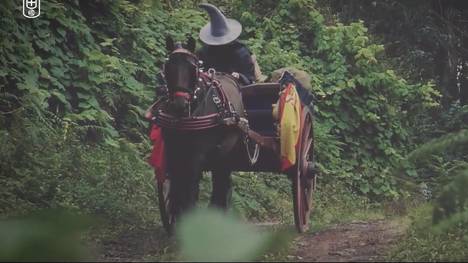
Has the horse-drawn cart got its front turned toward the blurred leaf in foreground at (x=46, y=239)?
yes

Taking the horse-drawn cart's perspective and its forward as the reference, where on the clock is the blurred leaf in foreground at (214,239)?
The blurred leaf in foreground is roughly at 12 o'clock from the horse-drawn cart.

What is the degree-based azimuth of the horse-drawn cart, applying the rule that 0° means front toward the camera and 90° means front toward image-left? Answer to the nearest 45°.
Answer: approximately 0°
